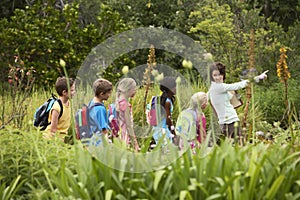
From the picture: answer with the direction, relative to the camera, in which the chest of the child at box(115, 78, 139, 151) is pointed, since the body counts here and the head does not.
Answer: to the viewer's right

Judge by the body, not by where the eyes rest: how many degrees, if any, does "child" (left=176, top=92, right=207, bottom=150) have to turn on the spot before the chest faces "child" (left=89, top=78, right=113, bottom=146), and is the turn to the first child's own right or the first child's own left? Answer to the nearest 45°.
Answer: approximately 135° to the first child's own left

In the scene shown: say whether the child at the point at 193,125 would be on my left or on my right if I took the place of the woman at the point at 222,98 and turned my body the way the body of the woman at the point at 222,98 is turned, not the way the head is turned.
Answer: on my right

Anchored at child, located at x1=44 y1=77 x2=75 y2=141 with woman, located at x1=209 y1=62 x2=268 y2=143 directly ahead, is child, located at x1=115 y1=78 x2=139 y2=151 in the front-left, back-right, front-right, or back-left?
front-right

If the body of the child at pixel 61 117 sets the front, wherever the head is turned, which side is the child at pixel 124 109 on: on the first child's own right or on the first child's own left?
on the first child's own left

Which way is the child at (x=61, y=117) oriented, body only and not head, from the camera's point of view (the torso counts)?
to the viewer's right

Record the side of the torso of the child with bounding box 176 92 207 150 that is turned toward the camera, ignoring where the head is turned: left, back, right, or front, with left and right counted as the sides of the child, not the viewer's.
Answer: right

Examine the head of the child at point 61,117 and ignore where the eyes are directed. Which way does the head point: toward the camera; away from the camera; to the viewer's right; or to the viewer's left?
to the viewer's right

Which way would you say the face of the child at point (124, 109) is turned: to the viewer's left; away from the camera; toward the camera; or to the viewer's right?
to the viewer's right
